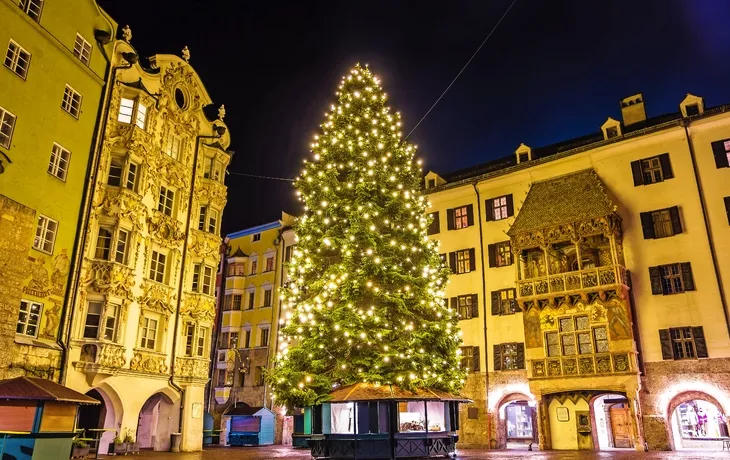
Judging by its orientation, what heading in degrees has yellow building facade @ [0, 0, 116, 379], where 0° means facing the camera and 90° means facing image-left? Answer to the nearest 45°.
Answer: approximately 315°

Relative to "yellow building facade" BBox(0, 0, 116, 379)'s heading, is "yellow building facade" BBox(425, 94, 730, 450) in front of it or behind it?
in front

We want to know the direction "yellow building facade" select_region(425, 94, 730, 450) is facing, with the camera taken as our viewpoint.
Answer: facing the viewer and to the left of the viewer

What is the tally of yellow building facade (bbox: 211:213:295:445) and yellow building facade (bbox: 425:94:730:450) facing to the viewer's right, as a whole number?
0

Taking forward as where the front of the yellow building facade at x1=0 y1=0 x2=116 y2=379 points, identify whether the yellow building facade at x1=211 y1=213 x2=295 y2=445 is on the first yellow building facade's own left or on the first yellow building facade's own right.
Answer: on the first yellow building facade's own left

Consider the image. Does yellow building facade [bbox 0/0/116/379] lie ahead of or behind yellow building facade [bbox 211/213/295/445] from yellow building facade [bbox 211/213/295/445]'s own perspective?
ahead

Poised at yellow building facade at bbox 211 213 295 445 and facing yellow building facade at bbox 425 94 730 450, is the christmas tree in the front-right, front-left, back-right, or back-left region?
front-right

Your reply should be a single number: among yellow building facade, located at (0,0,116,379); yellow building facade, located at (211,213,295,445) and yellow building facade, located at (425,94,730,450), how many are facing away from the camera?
0

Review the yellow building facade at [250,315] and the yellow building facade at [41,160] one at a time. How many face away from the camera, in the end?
0

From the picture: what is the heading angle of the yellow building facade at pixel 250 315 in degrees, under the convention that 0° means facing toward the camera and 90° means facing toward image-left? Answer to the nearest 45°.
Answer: approximately 45°

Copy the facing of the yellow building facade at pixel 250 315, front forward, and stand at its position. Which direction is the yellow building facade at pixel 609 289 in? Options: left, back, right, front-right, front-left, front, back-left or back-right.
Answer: left

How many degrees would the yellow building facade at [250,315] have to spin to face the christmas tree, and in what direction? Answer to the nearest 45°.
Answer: approximately 45° to its left

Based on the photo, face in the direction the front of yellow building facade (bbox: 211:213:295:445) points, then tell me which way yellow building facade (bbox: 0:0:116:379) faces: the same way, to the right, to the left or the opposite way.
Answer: to the left

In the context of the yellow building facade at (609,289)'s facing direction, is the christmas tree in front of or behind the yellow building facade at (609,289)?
in front
